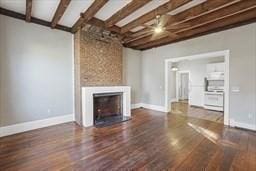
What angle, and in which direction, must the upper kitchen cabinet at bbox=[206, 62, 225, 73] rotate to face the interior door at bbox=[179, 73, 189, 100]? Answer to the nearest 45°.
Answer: approximately 135° to its right

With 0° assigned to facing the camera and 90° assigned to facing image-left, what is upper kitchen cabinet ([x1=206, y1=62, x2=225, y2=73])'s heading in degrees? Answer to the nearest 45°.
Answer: approximately 0°
